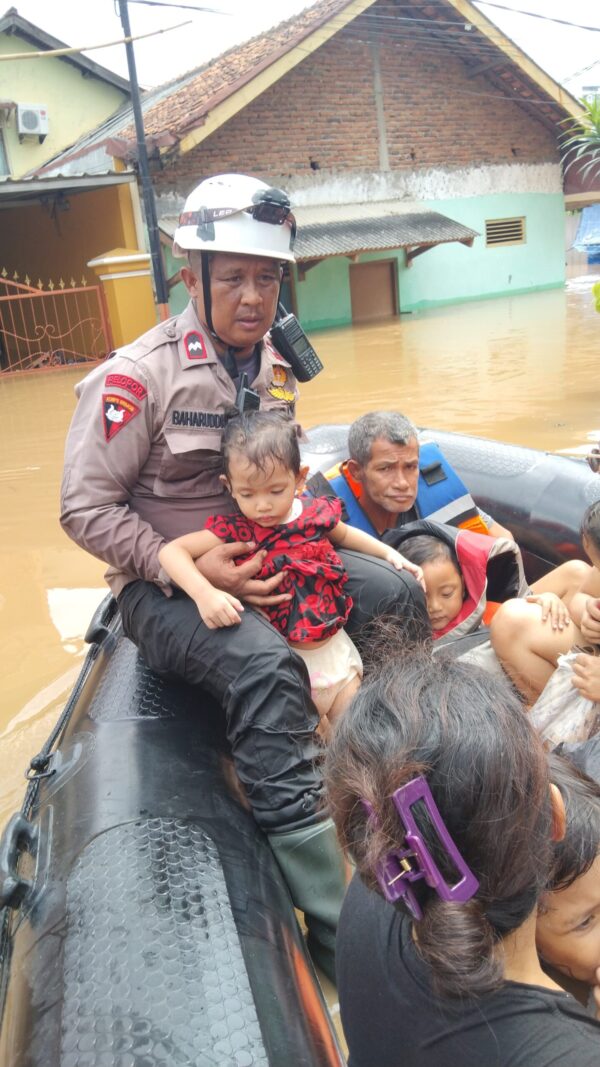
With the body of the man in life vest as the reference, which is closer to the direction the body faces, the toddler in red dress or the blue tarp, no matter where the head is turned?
the toddler in red dress

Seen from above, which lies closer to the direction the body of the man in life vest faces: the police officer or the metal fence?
the police officer

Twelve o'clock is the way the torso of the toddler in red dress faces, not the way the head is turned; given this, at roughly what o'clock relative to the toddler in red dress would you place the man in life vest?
The man in life vest is roughly at 7 o'clock from the toddler in red dress.

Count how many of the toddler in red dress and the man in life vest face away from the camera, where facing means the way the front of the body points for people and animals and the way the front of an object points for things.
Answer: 0

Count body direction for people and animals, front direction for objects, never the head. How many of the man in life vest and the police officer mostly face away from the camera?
0

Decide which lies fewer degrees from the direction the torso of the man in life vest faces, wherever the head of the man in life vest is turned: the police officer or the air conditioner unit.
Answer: the police officer

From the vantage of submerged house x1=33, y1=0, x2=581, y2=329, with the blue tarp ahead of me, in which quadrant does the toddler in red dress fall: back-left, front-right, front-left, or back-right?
back-right

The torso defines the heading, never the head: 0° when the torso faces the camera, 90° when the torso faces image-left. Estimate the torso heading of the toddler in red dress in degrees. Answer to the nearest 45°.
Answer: approximately 0°

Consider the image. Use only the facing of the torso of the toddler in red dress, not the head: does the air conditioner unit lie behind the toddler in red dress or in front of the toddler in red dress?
behind

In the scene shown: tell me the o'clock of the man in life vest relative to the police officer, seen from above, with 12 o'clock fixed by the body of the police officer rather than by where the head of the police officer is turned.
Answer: The man in life vest is roughly at 9 o'clock from the police officer.

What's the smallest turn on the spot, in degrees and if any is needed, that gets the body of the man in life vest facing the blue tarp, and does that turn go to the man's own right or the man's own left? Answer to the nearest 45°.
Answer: approximately 135° to the man's own left
